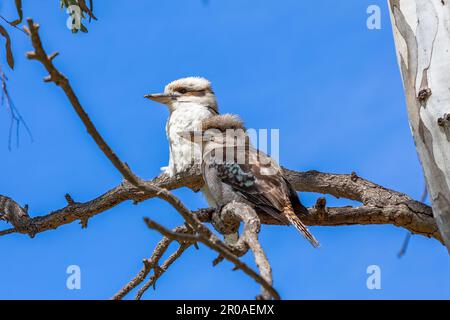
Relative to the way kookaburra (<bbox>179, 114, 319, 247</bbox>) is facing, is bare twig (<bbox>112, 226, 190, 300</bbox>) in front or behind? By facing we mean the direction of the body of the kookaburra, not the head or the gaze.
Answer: in front

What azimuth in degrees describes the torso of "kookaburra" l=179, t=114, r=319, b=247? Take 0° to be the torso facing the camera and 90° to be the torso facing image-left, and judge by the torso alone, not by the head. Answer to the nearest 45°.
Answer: approximately 90°
